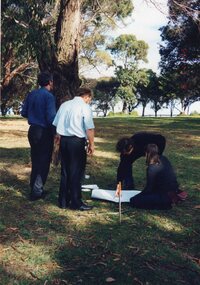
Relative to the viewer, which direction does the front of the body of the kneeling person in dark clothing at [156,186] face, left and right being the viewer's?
facing away from the viewer and to the left of the viewer

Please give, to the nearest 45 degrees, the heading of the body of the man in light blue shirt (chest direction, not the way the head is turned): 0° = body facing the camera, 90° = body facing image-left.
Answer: approximately 225°

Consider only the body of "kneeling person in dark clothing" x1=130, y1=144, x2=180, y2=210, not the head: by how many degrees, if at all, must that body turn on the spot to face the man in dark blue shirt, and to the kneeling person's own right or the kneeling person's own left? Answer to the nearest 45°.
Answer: approximately 45° to the kneeling person's own left

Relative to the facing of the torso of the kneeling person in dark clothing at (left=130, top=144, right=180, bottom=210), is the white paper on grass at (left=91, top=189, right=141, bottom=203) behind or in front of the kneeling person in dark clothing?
in front

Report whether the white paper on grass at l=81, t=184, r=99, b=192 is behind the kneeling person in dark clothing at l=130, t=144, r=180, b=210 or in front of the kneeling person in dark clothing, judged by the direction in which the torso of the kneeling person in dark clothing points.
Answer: in front

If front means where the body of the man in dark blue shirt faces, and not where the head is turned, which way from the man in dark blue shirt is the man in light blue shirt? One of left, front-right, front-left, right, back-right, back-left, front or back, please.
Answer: right

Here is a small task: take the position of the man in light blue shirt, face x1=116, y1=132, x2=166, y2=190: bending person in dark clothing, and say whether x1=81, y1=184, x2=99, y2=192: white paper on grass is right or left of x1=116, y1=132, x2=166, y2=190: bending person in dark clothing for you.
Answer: left

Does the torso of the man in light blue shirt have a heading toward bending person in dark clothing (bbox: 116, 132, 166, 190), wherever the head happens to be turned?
yes

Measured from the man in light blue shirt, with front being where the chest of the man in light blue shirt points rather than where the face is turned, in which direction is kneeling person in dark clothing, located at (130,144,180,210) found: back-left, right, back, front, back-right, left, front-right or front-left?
front-right

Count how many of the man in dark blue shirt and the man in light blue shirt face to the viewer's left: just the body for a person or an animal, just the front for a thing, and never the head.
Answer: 0
